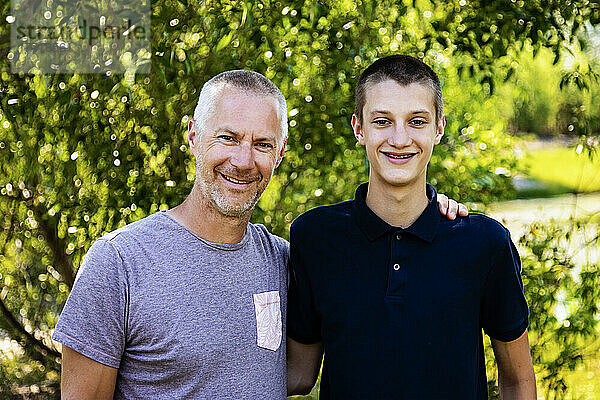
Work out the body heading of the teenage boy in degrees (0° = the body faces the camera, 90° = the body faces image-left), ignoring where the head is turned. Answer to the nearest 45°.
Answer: approximately 0°

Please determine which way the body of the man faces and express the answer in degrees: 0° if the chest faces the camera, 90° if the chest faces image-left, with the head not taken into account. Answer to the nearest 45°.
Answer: approximately 315°
